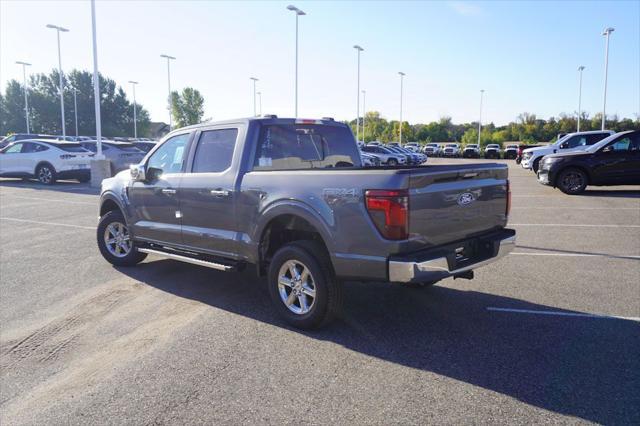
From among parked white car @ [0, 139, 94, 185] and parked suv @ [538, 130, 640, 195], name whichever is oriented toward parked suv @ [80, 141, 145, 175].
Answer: parked suv @ [538, 130, 640, 195]

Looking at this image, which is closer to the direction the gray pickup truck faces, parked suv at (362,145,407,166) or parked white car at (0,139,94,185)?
the parked white car

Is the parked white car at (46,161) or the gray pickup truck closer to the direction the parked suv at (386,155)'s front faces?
the gray pickup truck

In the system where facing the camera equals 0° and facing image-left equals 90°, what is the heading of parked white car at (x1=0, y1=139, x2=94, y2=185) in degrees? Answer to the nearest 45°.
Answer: approximately 135°

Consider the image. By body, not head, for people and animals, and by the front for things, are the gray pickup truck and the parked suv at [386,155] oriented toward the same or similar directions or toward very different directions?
very different directions

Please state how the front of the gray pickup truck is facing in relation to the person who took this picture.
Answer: facing away from the viewer and to the left of the viewer

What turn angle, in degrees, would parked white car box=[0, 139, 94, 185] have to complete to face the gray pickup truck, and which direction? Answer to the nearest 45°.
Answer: approximately 135° to its left

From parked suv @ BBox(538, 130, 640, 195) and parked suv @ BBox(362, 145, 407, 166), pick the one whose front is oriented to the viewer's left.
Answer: parked suv @ BBox(538, 130, 640, 195)

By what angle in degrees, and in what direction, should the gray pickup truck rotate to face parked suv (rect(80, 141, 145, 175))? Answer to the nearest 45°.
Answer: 0° — it already faces it

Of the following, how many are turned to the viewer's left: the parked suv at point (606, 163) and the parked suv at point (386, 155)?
1

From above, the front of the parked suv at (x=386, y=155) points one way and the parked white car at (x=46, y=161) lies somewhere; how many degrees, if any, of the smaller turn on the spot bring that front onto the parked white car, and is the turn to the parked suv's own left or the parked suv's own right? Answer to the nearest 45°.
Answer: approximately 90° to the parked suv's own right

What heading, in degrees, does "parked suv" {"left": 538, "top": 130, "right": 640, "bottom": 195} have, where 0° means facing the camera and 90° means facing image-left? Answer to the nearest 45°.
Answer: approximately 90°

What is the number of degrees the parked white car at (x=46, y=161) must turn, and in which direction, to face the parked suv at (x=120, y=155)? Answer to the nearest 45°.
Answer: approximately 90° to its right
